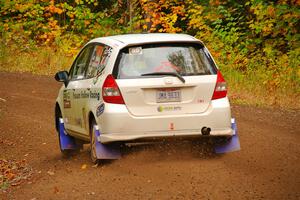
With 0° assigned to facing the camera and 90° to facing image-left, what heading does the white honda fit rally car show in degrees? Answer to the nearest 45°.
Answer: approximately 135°
